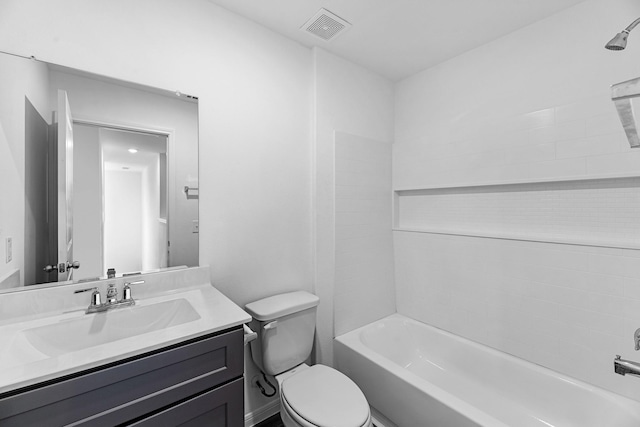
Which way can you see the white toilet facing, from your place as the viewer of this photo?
facing the viewer and to the right of the viewer

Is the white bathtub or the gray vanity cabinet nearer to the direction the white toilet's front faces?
the white bathtub

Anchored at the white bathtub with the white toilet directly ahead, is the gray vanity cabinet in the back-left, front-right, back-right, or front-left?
front-left

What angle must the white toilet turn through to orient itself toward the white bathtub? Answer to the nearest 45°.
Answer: approximately 45° to its left

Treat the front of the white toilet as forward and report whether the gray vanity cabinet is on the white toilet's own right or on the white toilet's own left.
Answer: on the white toilet's own right
